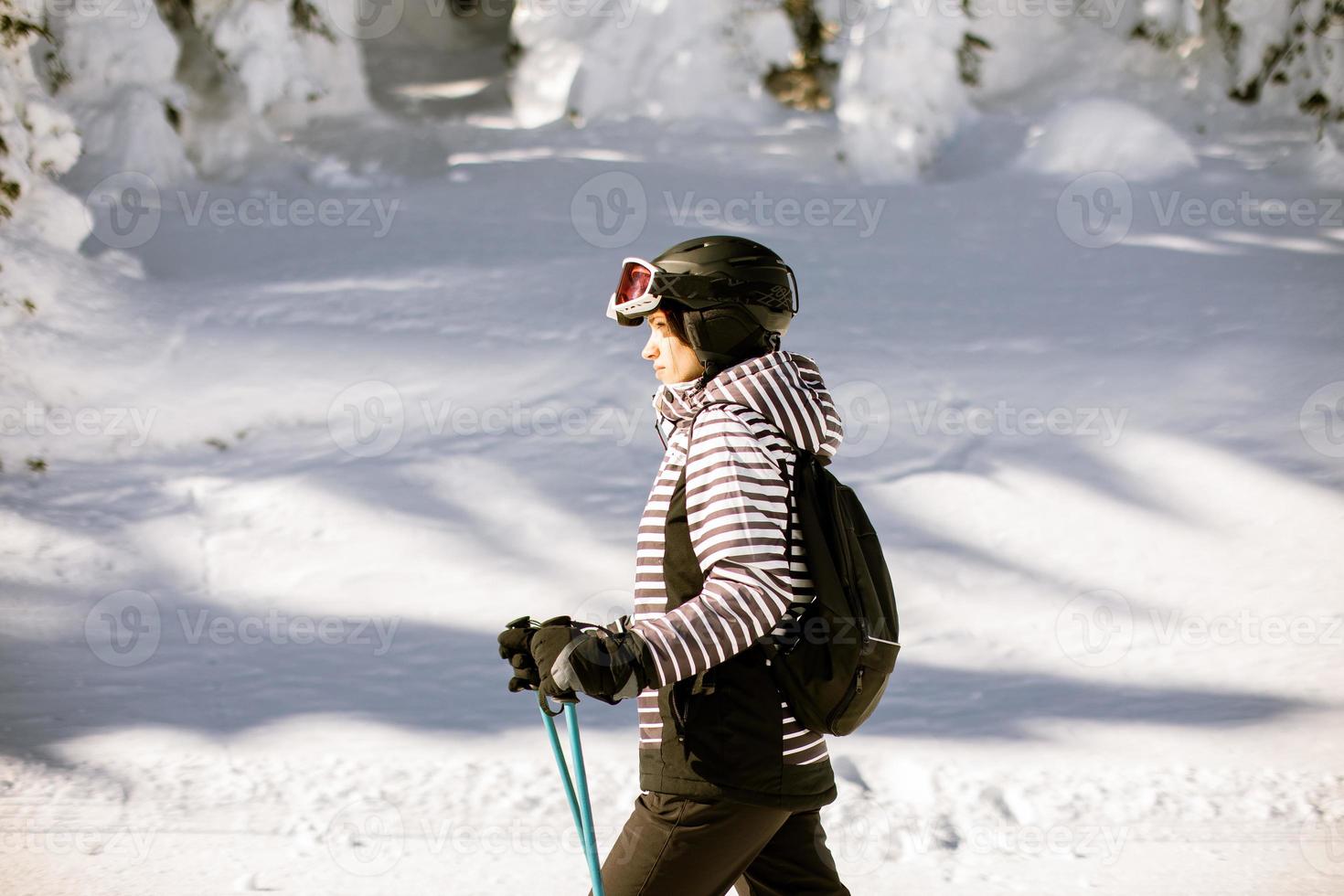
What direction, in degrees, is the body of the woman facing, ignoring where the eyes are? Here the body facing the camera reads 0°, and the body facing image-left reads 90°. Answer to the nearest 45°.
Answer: approximately 90°

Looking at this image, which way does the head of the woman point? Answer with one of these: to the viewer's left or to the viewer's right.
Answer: to the viewer's left
